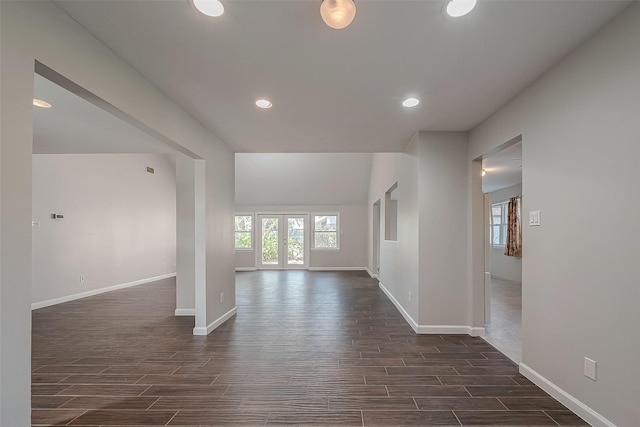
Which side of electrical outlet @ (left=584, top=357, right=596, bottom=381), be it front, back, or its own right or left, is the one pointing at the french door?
right

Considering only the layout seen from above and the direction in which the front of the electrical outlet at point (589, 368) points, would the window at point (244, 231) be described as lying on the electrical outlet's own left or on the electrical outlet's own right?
on the electrical outlet's own right

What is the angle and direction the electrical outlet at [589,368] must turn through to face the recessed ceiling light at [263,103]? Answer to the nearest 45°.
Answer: approximately 45° to its right

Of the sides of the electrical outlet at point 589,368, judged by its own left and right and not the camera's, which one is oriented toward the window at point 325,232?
right

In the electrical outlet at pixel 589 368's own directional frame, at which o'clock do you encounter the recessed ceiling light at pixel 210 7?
The recessed ceiling light is roughly at 12 o'clock from the electrical outlet.

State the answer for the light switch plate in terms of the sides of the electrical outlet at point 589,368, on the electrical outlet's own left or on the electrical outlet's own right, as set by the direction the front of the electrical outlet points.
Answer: on the electrical outlet's own right

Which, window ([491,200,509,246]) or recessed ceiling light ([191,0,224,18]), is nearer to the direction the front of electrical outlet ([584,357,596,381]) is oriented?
the recessed ceiling light

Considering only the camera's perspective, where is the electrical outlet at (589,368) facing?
facing the viewer and to the left of the viewer

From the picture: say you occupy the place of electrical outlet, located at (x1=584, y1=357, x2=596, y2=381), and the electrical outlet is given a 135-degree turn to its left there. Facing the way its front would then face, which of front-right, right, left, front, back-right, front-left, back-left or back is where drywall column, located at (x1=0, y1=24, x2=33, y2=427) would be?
back-right

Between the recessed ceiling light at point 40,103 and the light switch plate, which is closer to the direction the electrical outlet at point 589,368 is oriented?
the recessed ceiling light
